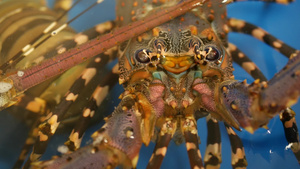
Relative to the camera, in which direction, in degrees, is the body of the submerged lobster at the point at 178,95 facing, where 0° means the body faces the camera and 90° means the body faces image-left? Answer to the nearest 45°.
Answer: approximately 0°
